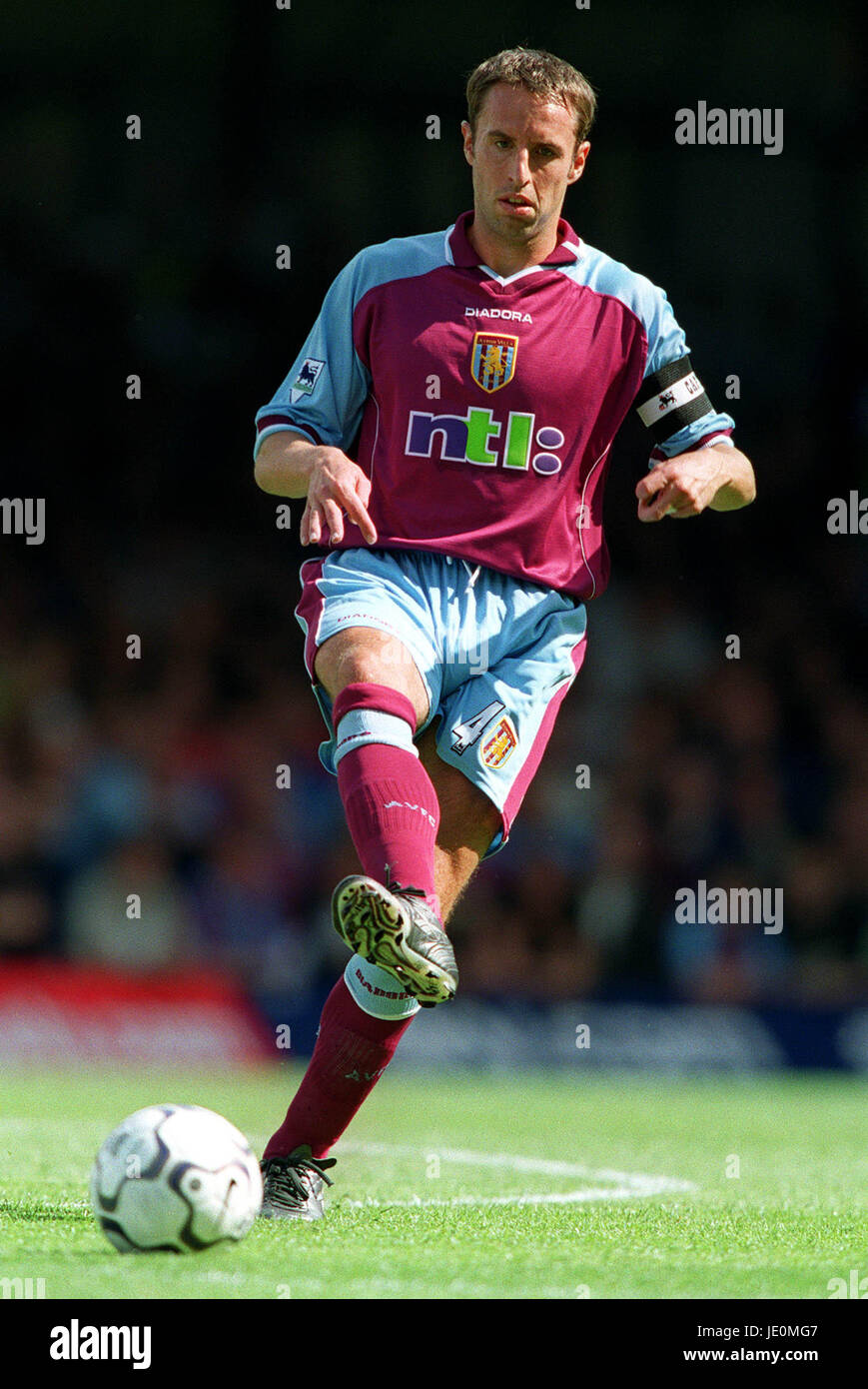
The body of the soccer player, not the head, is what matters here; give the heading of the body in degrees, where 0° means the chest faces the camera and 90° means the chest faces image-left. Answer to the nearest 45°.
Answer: approximately 0°
